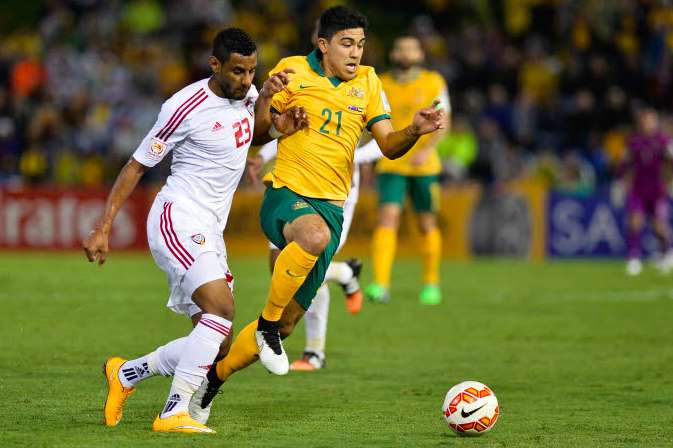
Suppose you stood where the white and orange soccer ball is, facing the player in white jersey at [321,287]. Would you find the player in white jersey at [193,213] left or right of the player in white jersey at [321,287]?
left

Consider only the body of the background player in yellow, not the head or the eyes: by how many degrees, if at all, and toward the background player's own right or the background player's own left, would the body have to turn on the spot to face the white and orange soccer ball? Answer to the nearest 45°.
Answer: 0° — they already face it

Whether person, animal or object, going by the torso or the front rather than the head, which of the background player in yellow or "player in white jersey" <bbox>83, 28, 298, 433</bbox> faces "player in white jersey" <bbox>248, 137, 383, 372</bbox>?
the background player in yellow
